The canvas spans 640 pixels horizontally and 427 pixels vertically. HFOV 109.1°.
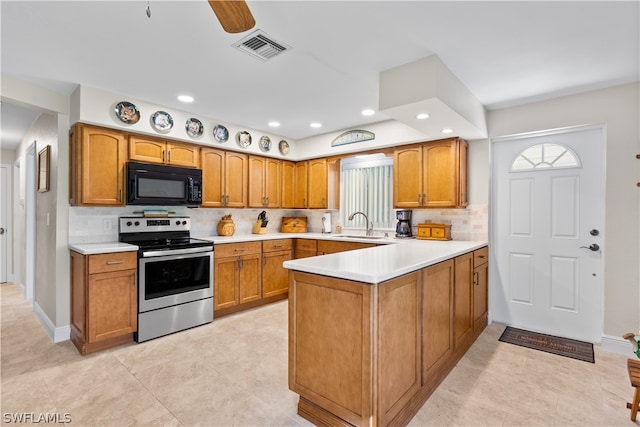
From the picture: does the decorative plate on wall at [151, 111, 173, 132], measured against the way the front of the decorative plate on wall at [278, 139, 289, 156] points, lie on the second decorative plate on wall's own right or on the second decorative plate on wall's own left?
on the second decorative plate on wall's own right

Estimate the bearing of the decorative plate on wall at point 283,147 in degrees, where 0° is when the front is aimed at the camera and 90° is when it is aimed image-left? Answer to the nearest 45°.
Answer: approximately 315°

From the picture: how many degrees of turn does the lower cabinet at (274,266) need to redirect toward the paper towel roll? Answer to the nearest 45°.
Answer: approximately 90° to its left

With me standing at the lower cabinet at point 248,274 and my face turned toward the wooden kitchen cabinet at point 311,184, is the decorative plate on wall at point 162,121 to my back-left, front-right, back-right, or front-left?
back-left

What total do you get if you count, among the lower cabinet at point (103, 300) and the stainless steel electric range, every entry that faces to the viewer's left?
0

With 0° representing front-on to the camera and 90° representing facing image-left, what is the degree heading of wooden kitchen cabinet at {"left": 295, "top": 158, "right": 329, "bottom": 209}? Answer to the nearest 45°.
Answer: approximately 45°
